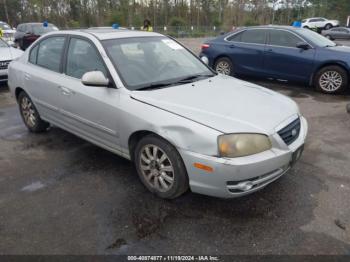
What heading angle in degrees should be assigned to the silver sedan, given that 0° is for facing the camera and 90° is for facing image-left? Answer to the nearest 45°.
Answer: approximately 315°

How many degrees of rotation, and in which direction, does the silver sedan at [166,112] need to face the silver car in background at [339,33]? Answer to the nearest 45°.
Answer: approximately 90° to its left

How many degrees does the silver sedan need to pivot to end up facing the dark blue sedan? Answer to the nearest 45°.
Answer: approximately 90° to its left

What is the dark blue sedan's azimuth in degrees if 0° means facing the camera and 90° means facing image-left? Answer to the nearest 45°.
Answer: approximately 270°
